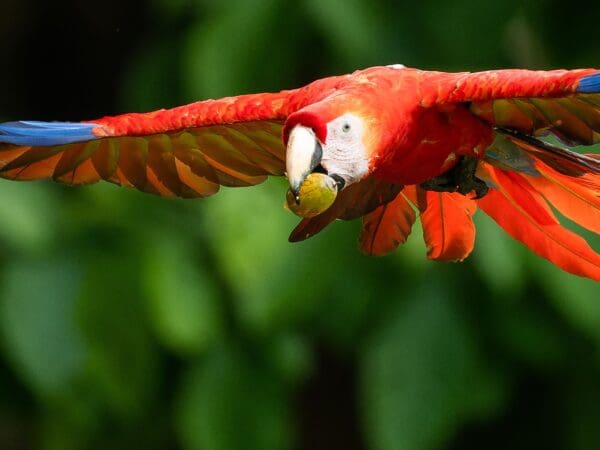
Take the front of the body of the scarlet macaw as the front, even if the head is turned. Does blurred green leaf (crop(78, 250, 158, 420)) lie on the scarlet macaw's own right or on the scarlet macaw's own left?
on the scarlet macaw's own right

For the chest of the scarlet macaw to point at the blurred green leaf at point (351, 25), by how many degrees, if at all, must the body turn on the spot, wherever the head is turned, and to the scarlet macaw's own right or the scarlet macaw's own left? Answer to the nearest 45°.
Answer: approximately 135° to the scarlet macaw's own right

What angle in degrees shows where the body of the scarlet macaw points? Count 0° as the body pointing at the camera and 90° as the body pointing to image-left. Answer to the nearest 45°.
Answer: approximately 45°

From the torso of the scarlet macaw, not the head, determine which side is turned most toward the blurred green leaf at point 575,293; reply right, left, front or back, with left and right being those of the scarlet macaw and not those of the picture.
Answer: back

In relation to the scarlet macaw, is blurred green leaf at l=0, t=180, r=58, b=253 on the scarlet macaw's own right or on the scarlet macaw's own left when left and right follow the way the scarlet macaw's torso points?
on the scarlet macaw's own right

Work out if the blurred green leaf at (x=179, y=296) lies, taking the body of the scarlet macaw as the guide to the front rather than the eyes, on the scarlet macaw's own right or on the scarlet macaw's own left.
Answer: on the scarlet macaw's own right

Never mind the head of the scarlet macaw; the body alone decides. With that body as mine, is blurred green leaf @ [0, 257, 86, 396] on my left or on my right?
on my right
